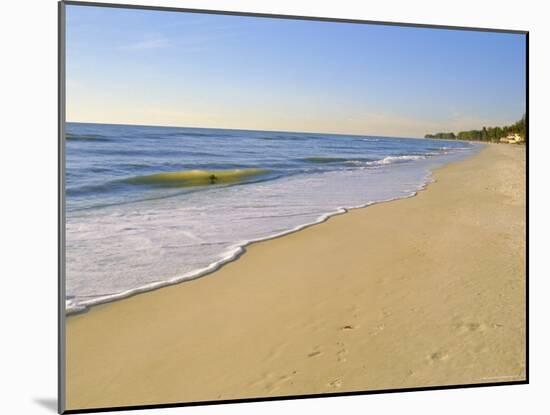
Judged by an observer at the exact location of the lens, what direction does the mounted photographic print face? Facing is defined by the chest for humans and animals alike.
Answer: facing the viewer and to the right of the viewer
